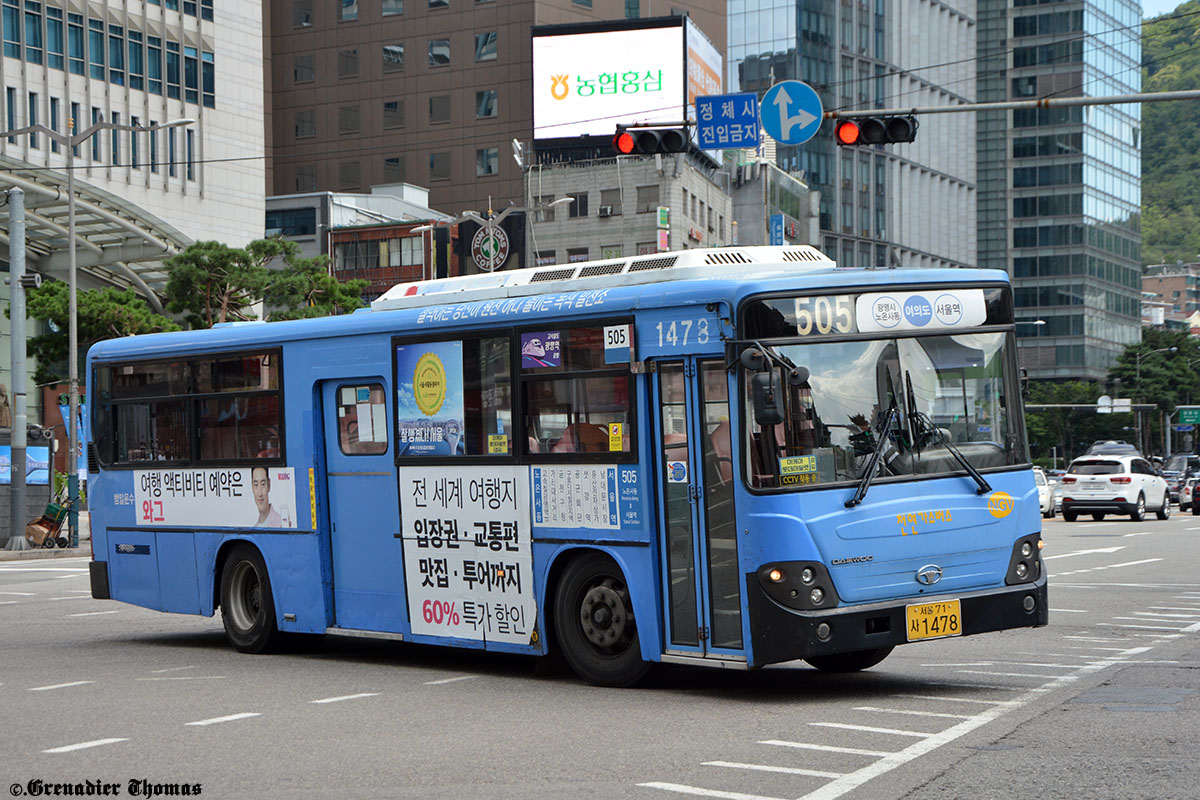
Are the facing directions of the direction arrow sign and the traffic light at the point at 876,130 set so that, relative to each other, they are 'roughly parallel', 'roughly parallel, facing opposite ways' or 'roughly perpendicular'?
roughly parallel

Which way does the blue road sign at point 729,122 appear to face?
toward the camera

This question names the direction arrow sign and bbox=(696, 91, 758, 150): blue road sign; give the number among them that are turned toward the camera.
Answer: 2

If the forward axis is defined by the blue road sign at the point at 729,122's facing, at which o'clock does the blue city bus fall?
The blue city bus is roughly at 12 o'clock from the blue road sign.

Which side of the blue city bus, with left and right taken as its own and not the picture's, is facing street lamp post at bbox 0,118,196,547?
back

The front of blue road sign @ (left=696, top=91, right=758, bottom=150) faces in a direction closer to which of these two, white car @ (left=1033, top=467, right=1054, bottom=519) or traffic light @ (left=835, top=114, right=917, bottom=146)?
the traffic light

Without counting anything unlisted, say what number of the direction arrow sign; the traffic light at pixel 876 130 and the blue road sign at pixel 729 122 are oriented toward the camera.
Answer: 3

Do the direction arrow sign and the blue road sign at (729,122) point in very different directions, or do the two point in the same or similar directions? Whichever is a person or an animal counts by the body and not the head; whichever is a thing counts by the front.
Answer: same or similar directions

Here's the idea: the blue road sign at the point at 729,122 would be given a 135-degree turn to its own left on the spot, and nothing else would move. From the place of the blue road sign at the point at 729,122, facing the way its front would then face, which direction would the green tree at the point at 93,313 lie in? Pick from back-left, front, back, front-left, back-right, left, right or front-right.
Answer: left

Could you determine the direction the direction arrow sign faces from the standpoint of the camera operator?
facing the viewer

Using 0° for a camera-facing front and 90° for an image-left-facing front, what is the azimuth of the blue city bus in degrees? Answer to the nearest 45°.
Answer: approximately 315°

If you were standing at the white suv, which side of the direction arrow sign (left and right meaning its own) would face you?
back

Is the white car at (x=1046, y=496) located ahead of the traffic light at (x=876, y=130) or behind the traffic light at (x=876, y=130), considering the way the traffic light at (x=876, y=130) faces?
behind

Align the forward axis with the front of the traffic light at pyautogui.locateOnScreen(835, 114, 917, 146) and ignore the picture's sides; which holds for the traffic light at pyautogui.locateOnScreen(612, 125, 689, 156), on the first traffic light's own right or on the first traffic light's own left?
on the first traffic light's own right
